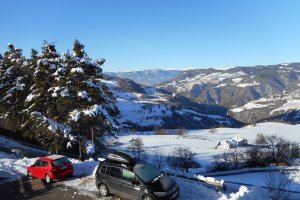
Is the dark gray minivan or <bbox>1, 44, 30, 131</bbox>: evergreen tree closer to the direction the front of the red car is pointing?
the evergreen tree

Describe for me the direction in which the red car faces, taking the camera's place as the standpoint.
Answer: facing away from the viewer and to the left of the viewer

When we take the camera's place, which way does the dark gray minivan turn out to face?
facing the viewer and to the right of the viewer

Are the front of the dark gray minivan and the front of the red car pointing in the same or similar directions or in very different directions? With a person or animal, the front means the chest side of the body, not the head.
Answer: very different directions

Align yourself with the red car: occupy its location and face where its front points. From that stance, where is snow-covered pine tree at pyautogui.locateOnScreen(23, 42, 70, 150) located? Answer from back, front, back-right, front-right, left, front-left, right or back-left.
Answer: front-right

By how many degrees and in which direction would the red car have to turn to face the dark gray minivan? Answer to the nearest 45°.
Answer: approximately 180°

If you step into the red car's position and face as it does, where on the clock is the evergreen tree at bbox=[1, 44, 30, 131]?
The evergreen tree is roughly at 1 o'clock from the red car.

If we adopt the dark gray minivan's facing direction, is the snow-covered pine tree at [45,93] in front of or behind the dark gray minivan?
behind

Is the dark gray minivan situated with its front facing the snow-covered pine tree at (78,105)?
no

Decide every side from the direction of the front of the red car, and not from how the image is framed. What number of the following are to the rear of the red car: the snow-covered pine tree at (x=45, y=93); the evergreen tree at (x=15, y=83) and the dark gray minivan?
1
